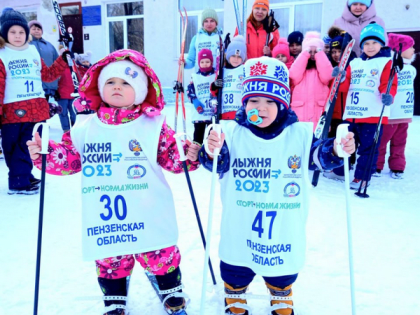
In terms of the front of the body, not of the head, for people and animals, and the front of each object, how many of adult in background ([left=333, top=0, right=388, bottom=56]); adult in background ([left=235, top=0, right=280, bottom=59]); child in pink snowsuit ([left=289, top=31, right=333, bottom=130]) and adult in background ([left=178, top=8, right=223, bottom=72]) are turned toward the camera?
4

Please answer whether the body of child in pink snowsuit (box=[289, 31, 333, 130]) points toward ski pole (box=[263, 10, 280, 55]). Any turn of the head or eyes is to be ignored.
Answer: no

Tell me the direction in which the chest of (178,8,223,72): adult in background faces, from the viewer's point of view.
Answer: toward the camera

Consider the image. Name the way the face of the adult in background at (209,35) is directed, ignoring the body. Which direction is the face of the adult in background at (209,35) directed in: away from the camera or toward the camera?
toward the camera

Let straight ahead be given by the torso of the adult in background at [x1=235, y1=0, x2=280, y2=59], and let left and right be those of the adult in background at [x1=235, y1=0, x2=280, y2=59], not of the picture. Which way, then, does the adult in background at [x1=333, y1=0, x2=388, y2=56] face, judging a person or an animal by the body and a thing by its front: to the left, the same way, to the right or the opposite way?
the same way

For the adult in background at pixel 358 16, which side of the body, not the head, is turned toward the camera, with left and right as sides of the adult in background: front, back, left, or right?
front

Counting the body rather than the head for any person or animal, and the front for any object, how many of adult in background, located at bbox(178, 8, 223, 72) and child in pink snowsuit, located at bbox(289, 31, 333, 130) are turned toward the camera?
2

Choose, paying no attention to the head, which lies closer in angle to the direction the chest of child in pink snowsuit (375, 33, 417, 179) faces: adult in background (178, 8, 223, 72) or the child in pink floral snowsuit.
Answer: the child in pink floral snowsuit

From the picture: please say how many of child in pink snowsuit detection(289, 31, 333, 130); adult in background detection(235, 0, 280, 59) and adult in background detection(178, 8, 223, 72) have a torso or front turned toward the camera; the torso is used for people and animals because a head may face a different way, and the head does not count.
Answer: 3

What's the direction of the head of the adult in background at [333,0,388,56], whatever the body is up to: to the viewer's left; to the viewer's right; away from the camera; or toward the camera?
toward the camera

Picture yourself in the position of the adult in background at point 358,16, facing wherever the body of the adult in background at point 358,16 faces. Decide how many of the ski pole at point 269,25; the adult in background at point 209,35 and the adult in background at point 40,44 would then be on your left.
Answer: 0

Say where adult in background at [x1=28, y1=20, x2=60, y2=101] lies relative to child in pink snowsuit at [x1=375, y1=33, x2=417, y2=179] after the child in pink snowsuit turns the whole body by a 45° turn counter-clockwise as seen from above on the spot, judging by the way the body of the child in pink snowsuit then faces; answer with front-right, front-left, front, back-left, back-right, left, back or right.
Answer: back

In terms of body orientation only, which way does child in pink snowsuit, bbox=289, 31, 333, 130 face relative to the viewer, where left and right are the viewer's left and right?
facing the viewer
